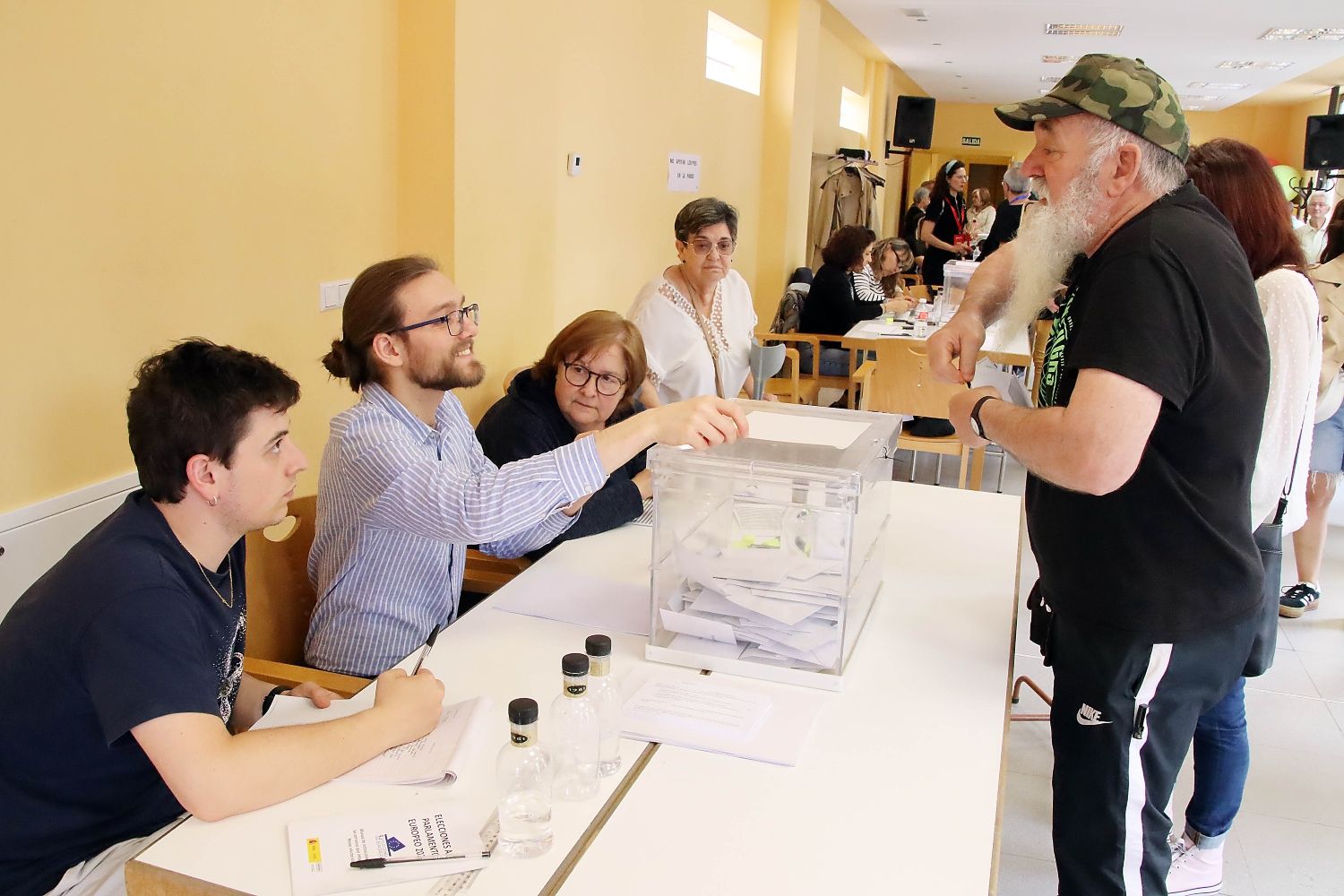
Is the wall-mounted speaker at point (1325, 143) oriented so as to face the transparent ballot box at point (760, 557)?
yes

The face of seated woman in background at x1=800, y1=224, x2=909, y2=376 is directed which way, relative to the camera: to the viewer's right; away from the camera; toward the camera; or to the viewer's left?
to the viewer's right

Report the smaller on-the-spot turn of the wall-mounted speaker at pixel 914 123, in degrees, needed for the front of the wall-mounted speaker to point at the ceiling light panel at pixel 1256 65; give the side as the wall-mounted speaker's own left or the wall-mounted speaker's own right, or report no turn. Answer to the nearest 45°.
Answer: approximately 90° to the wall-mounted speaker's own left

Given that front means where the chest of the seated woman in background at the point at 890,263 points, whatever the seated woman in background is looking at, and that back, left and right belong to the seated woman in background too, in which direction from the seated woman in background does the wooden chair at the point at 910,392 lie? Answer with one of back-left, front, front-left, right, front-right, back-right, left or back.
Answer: front-right

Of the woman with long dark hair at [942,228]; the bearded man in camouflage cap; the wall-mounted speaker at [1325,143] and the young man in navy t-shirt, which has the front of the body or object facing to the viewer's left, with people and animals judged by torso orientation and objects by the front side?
the bearded man in camouflage cap

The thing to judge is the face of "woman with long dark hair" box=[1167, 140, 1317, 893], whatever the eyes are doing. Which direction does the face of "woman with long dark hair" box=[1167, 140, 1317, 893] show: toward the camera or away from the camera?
away from the camera

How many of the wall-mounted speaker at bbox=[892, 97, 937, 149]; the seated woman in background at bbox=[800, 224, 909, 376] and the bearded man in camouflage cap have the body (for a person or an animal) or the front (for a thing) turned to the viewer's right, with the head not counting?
1

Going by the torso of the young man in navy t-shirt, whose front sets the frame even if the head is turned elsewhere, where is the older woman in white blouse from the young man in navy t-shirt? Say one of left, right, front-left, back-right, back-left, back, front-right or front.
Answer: front-left

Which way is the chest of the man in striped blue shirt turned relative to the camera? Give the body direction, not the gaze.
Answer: to the viewer's right

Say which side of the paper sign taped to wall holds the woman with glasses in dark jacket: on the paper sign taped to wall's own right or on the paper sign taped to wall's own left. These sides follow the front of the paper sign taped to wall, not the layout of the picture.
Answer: on the paper sign taped to wall's own right

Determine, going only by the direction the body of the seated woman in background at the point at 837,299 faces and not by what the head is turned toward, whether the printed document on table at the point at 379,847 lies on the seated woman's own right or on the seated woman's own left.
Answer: on the seated woman's own right

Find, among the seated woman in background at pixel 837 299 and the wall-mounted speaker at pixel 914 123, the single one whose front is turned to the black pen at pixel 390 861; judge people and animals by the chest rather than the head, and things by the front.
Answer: the wall-mounted speaker

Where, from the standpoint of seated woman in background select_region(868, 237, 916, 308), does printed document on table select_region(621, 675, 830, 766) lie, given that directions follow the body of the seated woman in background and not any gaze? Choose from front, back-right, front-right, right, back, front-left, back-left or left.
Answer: front-right
